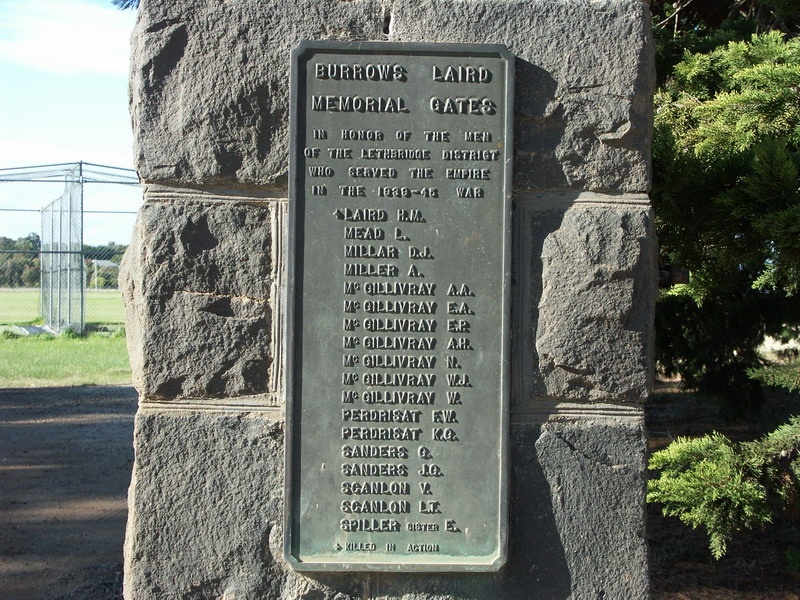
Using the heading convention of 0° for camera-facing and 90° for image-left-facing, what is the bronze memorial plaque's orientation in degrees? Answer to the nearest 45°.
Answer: approximately 0°
